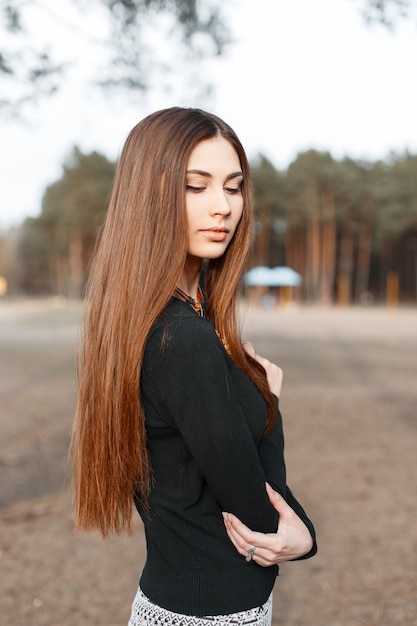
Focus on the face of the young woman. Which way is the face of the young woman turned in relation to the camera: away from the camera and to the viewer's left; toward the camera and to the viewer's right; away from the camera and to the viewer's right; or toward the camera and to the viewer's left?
toward the camera and to the viewer's right

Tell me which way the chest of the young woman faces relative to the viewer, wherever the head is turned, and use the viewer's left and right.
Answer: facing to the right of the viewer
